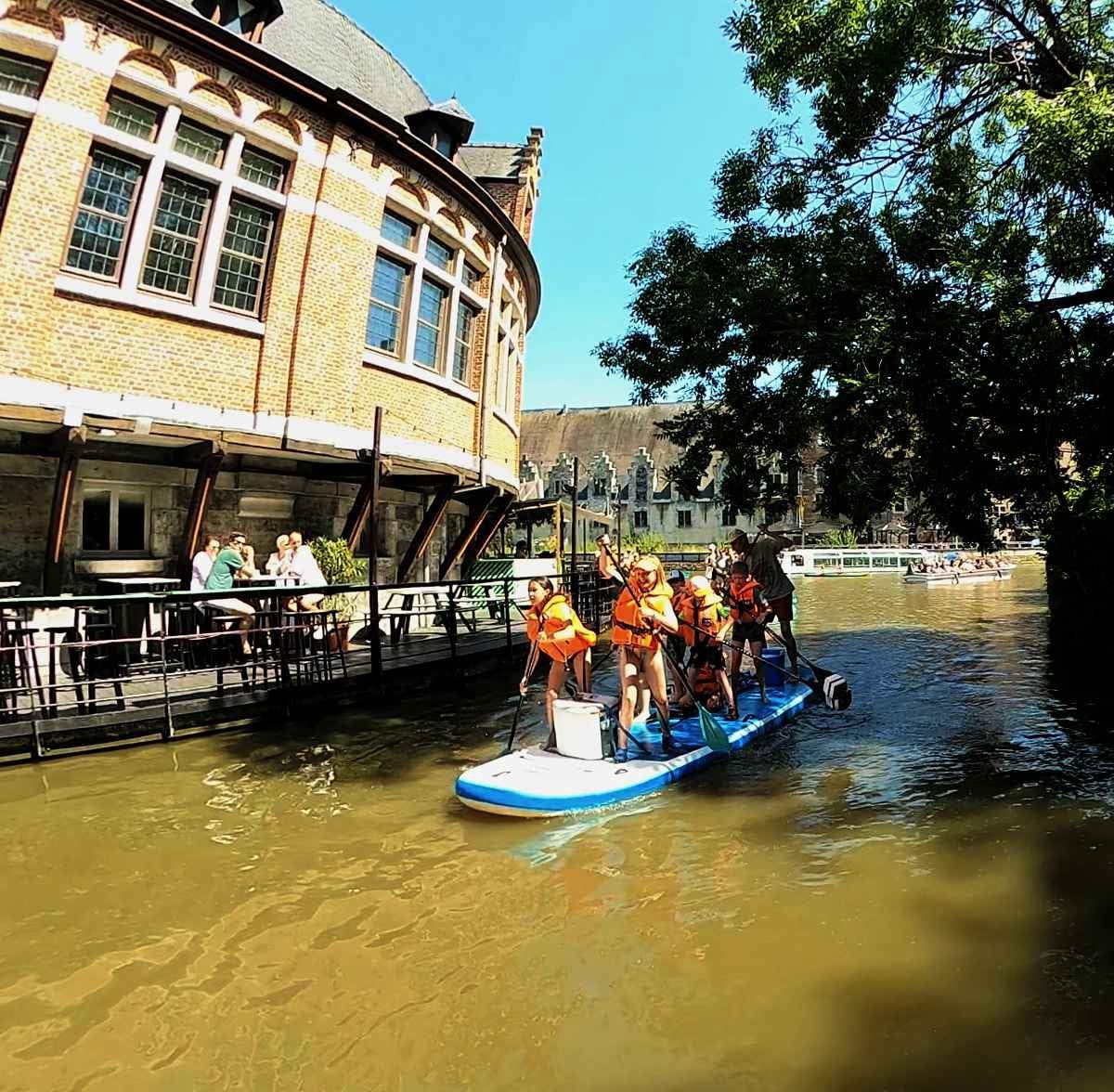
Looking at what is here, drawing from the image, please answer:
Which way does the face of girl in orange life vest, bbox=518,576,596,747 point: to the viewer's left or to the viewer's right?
to the viewer's left

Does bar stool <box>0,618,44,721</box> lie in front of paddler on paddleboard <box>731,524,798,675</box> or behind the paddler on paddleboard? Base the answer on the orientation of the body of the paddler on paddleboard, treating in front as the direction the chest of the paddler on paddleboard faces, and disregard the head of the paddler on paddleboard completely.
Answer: in front

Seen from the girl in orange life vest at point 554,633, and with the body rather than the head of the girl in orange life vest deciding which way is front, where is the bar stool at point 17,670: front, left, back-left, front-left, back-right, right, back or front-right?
front-right

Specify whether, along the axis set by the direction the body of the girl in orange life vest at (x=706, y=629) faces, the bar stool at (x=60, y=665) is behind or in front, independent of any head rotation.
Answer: in front

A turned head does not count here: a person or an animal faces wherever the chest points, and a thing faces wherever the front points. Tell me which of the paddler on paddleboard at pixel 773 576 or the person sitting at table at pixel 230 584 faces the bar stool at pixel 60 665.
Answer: the paddler on paddleboard

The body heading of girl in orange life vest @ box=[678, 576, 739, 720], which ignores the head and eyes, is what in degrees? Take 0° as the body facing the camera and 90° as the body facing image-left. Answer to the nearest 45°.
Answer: approximately 45°

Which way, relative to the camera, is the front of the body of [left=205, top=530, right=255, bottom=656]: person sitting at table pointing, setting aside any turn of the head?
to the viewer's right

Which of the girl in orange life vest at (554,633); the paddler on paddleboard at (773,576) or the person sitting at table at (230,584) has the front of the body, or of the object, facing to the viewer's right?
the person sitting at table

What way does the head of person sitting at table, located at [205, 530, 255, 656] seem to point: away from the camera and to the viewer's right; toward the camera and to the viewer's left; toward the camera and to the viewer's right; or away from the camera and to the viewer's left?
toward the camera and to the viewer's right
